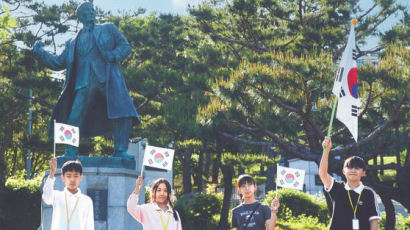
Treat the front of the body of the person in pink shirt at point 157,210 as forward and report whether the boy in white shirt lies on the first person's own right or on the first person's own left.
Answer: on the first person's own right

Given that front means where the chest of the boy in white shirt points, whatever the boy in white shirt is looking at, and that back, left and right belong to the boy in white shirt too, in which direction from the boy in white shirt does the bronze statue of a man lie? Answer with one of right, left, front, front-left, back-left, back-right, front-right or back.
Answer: back

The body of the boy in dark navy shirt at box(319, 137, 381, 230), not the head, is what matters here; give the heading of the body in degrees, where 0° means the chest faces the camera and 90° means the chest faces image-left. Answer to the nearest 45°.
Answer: approximately 0°

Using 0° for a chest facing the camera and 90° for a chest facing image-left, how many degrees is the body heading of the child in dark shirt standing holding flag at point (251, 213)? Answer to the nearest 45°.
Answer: approximately 0°

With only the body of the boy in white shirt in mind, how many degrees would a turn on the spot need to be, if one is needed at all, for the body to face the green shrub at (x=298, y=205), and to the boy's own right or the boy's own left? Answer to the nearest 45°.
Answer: approximately 135° to the boy's own left

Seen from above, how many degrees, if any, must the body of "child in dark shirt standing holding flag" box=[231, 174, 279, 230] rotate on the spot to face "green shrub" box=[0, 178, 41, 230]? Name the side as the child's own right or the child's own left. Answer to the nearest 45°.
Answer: approximately 135° to the child's own right

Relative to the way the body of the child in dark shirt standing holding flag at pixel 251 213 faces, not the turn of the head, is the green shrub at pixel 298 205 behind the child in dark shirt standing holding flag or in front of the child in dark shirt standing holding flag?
behind
